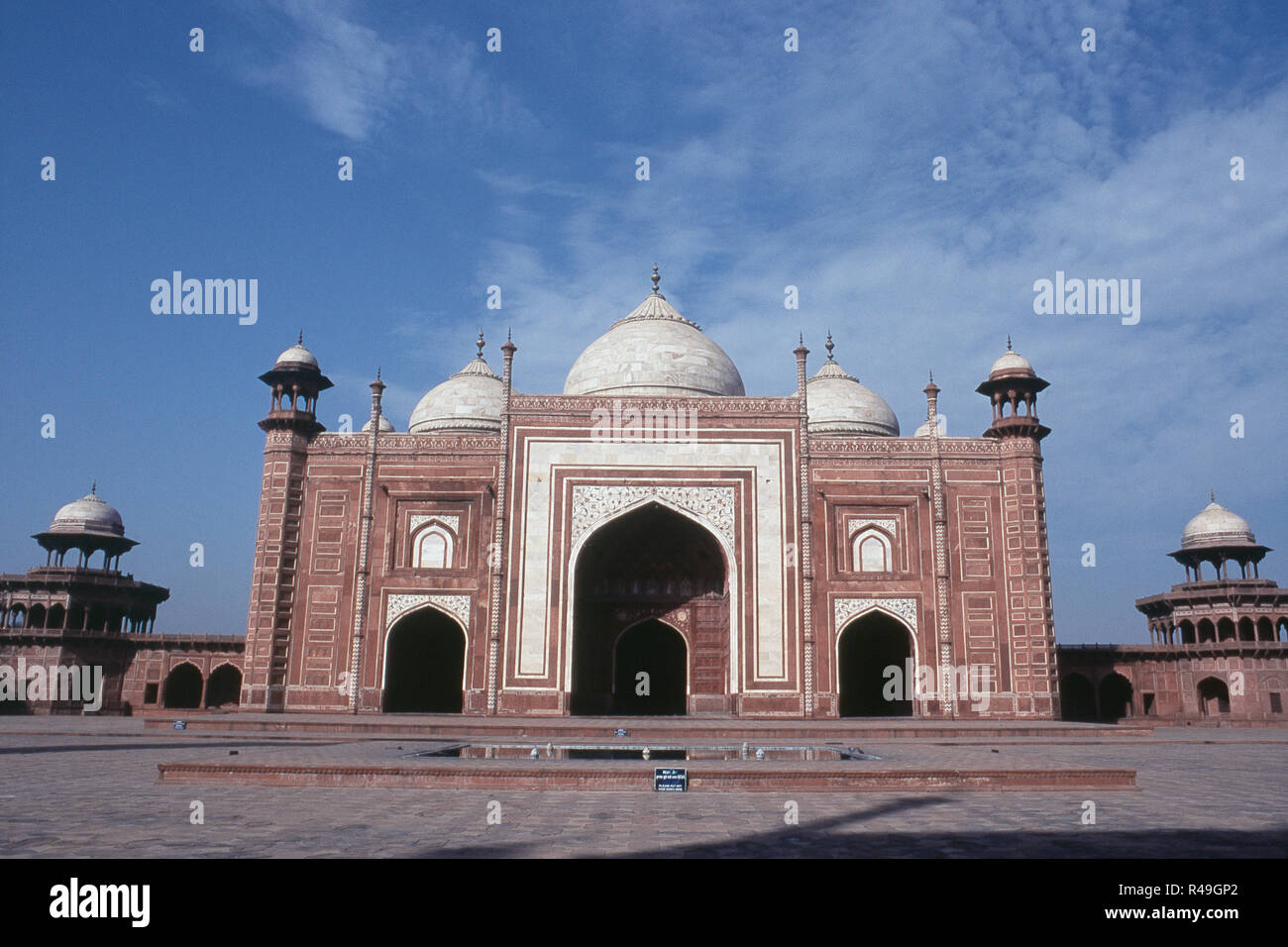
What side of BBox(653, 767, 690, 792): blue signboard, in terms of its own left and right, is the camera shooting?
front

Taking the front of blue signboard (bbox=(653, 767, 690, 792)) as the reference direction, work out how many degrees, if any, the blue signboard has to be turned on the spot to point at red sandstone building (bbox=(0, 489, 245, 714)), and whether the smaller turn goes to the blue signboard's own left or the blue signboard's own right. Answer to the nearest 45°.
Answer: approximately 135° to the blue signboard's own right

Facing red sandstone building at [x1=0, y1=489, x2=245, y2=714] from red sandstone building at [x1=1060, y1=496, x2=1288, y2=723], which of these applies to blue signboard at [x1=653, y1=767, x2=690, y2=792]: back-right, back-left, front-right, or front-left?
front-left

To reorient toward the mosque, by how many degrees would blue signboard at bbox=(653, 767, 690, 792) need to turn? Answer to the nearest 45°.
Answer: approximately 180°

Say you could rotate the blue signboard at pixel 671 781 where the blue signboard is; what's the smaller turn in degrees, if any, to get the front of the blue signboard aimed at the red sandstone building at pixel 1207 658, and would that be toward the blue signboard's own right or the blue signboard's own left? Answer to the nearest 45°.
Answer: approximately 135° to the blue signboard's own left

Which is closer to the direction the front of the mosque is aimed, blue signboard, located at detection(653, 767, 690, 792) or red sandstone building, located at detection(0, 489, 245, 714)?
the blue signboard

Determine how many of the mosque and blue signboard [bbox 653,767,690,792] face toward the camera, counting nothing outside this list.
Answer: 2

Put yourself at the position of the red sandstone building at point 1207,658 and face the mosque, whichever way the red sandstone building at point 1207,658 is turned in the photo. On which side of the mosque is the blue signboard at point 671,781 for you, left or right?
left

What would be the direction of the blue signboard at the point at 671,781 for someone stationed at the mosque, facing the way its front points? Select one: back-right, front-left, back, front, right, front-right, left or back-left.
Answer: front

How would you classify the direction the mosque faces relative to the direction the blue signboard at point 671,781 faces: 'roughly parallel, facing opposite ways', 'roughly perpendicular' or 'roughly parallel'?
roughly parallel

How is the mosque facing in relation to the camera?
toward the camera

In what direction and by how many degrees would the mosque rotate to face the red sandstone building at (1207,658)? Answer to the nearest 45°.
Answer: approximately 90° to its left

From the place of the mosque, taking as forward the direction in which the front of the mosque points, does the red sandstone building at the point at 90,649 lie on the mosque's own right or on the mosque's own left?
on the mosque's own right
